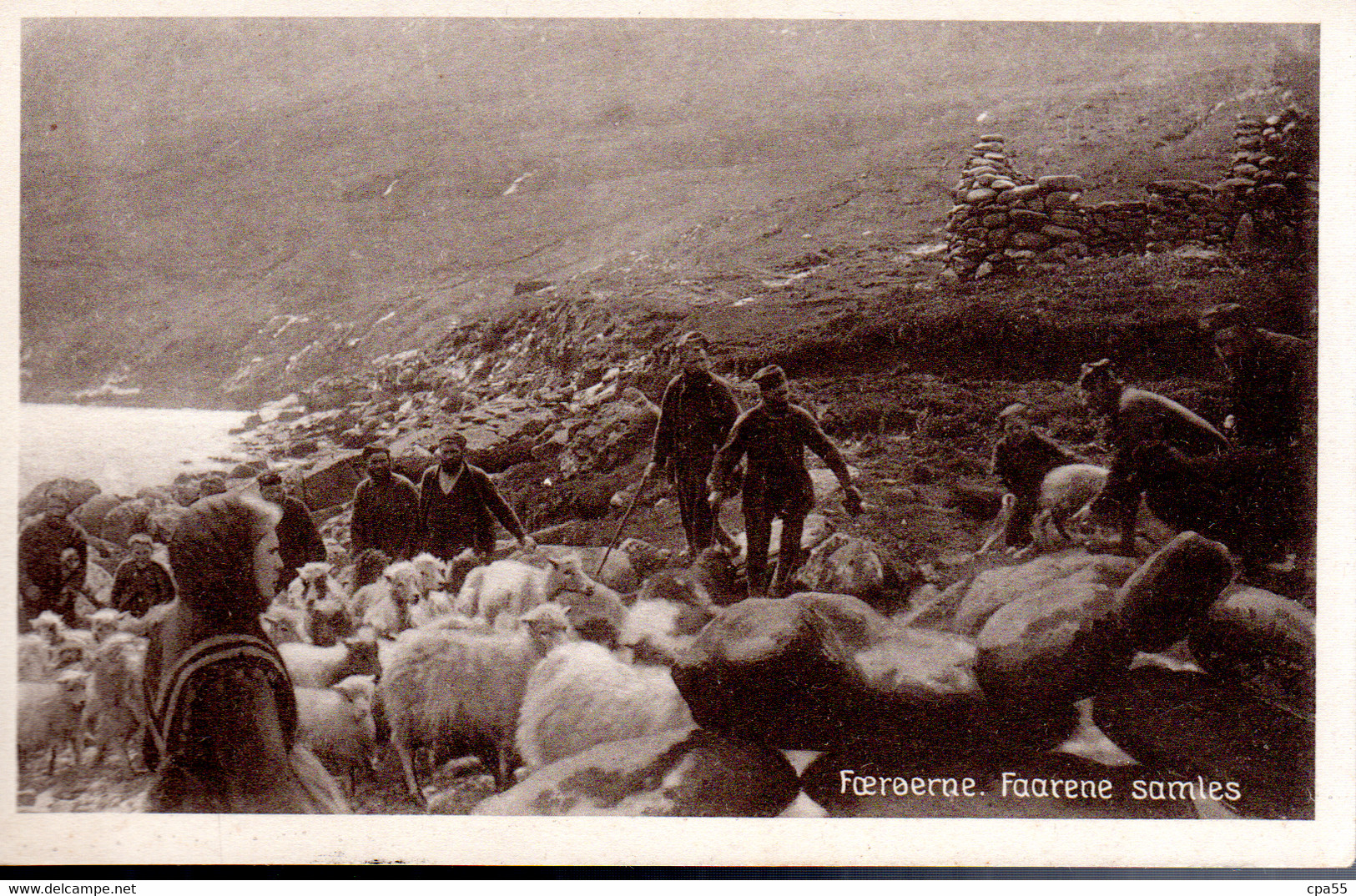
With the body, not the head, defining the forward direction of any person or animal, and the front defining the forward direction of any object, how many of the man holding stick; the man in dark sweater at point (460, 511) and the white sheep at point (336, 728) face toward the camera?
2

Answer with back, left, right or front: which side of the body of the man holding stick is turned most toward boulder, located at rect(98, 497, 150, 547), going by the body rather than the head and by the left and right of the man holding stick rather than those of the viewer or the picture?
right

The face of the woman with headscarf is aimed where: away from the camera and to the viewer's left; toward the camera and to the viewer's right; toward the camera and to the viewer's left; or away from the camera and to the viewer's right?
away from the camera and to the viewer's right
